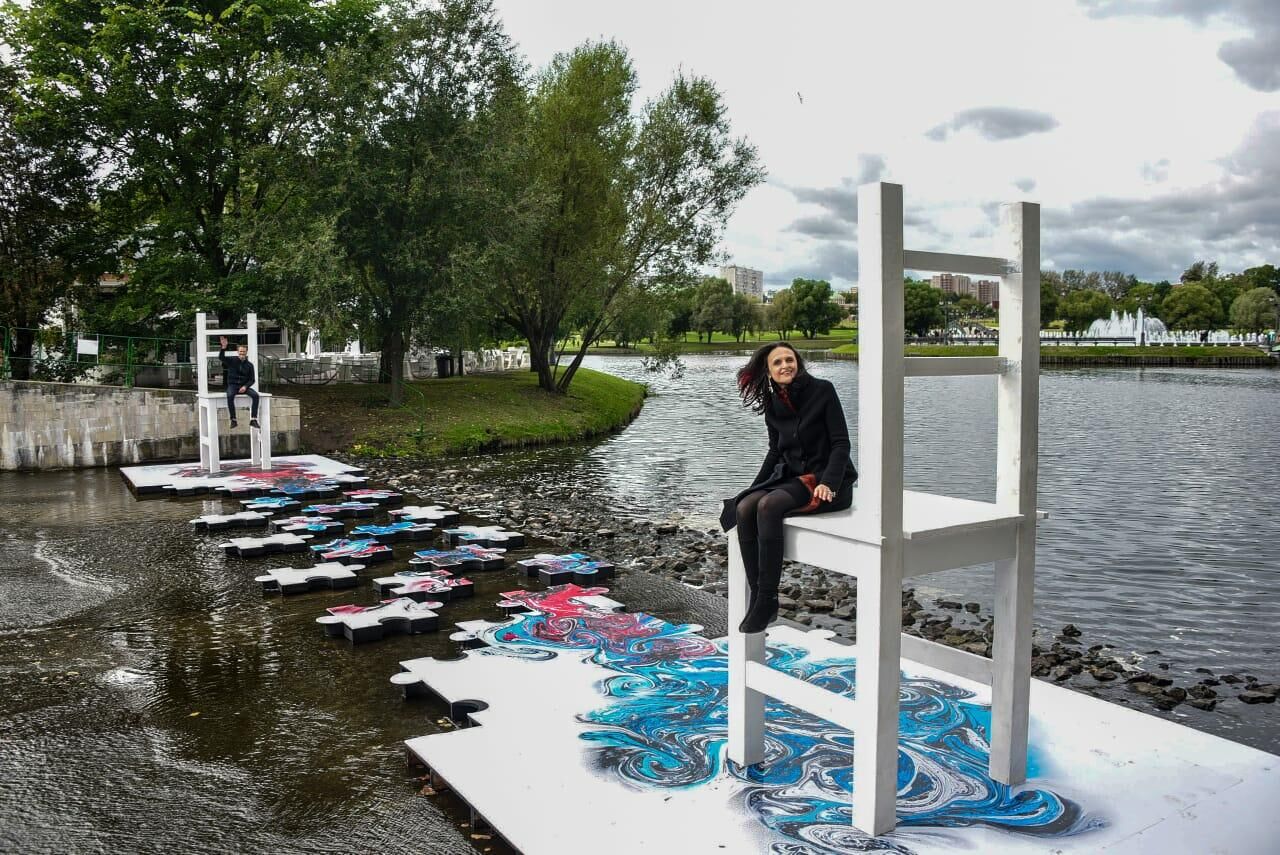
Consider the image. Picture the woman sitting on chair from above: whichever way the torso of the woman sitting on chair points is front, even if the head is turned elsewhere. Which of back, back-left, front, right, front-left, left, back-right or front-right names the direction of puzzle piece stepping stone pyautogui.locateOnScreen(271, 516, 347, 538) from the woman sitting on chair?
right

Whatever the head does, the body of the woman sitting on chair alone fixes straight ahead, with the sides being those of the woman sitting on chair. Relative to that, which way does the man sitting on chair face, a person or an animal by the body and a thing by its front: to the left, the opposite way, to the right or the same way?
to the left

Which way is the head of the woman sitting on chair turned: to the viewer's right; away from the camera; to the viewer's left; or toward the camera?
toward the camera

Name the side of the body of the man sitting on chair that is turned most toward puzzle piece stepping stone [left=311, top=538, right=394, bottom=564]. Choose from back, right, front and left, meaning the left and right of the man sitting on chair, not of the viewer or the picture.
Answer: front

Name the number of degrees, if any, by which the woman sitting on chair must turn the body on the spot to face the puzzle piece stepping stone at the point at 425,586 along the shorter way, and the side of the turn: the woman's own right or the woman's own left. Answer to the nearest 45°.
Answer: approximately 90° to the woman's own right

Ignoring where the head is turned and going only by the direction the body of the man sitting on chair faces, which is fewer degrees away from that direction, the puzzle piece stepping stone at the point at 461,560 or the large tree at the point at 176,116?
the puzzle piece stepping stone

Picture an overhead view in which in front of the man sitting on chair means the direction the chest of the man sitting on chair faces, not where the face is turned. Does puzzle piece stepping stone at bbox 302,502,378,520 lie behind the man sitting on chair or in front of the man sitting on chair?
in front

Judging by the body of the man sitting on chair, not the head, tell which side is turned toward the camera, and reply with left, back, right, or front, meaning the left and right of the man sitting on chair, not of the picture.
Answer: front

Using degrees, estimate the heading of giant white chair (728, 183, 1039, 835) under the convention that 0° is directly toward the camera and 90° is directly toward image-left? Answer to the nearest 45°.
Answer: approximately 135°

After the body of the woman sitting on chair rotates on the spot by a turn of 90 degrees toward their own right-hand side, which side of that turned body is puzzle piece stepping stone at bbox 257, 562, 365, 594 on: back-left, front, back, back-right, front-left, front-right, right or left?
front

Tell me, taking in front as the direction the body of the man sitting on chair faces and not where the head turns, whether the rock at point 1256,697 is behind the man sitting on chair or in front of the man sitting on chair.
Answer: in front

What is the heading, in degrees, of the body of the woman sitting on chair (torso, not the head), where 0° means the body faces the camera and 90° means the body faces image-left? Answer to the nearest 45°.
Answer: approximately 45°

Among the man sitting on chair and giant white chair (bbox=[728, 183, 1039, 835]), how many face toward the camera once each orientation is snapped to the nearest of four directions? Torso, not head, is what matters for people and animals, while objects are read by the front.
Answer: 1

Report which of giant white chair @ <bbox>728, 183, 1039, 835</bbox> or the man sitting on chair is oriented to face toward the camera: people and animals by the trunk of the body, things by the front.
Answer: the man sitting on chair

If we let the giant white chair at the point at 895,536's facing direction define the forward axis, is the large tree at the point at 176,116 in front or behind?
in front

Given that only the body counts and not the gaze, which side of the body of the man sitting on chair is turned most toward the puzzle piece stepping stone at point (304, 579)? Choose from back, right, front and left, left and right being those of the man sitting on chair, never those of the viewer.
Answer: front
